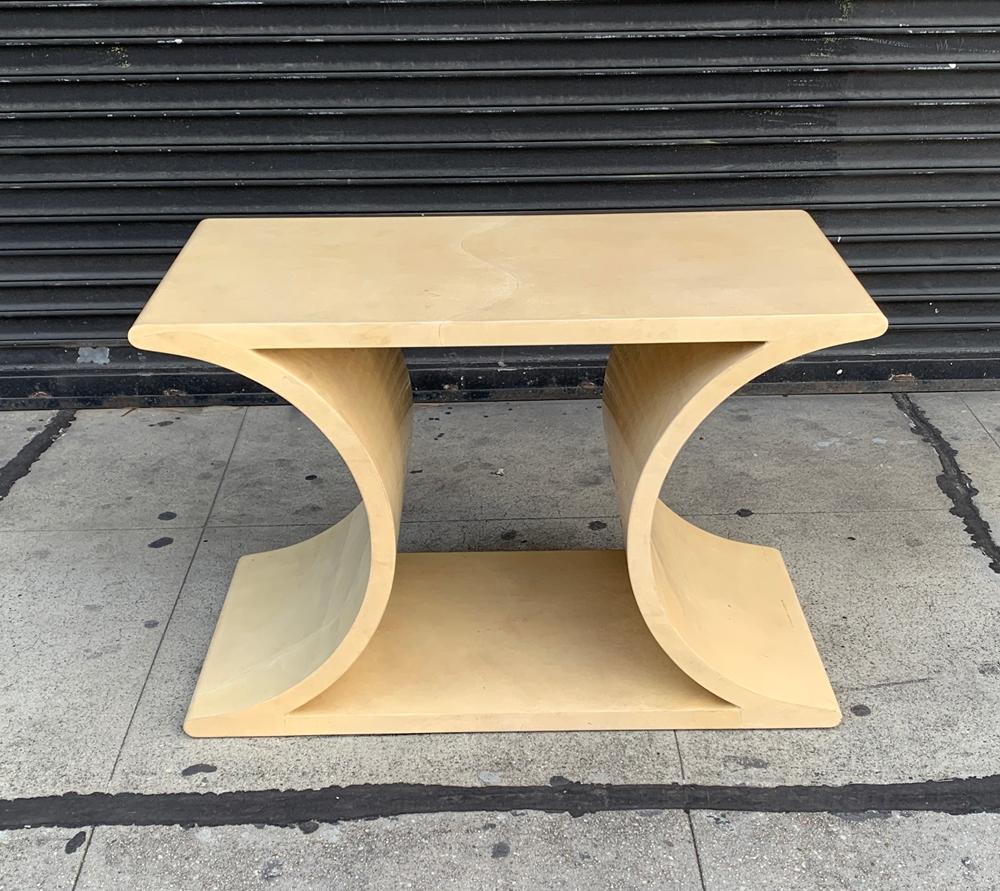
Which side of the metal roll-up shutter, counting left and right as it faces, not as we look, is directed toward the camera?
front

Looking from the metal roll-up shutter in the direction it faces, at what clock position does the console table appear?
The console table is roughly at 12 o'clock from the metal roll-up shutter.
